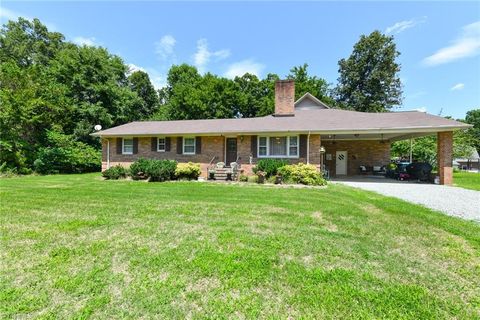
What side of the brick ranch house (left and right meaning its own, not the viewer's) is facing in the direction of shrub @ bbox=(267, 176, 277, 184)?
front

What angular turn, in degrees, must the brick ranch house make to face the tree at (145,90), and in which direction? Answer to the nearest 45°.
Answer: approximately 135° to its right

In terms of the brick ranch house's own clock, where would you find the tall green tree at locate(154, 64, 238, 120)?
The tall green tree is roughly at 5 o'clock from the brick ranch house.

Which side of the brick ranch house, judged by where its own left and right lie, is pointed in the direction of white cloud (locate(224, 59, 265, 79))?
back

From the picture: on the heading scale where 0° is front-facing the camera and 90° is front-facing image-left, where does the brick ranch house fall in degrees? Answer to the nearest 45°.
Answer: approximately 0°

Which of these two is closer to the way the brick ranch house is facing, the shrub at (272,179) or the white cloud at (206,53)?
the shrub

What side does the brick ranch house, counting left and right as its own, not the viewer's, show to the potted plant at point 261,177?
front

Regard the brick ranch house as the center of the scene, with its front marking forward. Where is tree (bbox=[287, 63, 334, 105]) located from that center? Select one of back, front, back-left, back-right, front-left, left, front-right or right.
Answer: back

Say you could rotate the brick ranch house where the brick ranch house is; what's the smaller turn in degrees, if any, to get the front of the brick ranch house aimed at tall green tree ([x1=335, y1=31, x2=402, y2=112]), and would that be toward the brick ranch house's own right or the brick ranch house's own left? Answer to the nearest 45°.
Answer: approximately 135° to the brick ranch house's own left

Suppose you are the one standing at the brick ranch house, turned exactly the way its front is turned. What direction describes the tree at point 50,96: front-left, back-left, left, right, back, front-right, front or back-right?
right

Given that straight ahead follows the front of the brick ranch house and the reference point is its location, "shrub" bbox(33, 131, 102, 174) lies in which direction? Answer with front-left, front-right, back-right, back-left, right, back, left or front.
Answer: right
